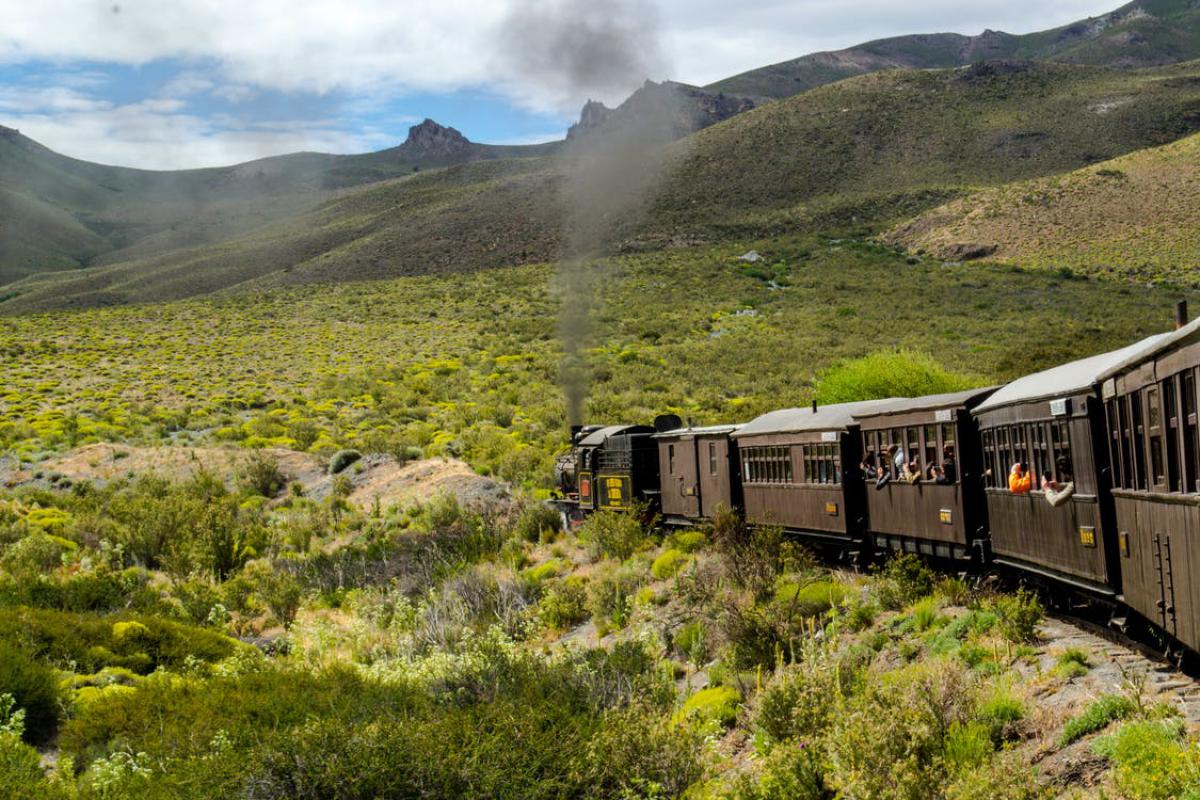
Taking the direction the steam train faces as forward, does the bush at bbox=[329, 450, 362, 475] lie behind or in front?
in front

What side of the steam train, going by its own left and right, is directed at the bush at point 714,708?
left

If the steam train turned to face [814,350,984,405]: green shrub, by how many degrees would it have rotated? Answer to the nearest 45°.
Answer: approximately 45° to its right

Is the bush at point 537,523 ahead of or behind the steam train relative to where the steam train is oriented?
ahead

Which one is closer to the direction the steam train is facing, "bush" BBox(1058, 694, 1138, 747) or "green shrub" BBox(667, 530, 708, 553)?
the green shrub

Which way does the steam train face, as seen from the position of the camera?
facing away from the viewer and to the left of the viewer
